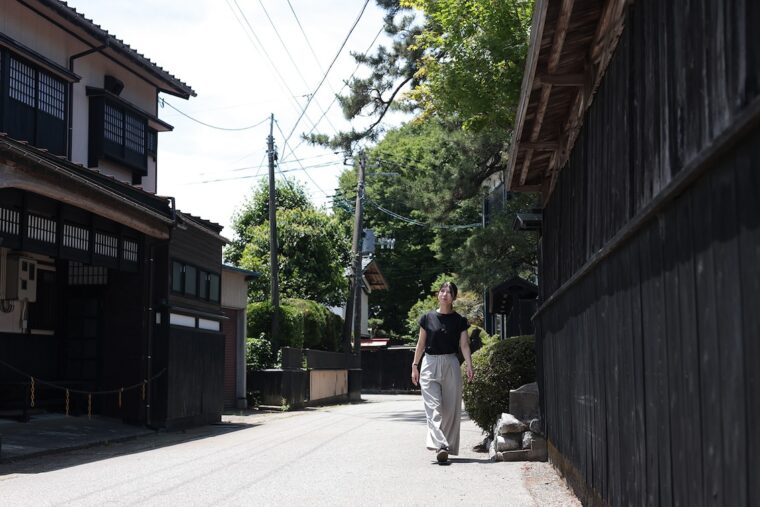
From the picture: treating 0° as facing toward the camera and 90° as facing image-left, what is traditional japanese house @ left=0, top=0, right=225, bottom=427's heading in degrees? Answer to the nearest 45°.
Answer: approximately 315°

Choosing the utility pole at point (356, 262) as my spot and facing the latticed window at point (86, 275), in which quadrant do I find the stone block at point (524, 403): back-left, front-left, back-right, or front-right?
front-left

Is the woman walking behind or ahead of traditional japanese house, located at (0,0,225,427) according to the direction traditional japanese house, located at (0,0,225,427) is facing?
ahead

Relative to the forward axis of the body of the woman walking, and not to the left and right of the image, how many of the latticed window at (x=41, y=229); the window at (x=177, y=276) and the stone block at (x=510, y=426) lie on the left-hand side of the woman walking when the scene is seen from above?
1

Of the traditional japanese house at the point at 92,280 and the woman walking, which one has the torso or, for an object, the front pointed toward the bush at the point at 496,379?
the traditional japanese house

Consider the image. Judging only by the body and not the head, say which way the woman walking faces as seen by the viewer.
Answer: toward the camera

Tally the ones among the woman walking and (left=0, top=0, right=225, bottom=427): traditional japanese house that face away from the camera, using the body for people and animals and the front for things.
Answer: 0

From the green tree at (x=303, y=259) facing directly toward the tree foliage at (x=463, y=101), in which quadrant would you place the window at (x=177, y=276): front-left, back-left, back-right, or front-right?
front-right

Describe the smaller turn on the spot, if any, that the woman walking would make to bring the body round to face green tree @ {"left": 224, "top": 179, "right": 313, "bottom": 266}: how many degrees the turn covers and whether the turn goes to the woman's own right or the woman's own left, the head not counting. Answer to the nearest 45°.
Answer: approximately 180°

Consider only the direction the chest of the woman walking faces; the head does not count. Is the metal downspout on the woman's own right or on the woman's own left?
on the woman's own right

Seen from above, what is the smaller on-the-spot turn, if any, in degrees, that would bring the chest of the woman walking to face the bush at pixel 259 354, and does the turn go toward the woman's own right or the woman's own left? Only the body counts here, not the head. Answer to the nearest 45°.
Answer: approximately 180°

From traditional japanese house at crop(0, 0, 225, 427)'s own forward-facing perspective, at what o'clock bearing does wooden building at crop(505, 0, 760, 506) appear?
The wooden building is roughly at 1 o'clock from the traditional japanese house.

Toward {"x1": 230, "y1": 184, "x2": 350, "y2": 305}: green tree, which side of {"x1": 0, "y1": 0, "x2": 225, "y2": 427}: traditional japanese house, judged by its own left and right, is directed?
left
